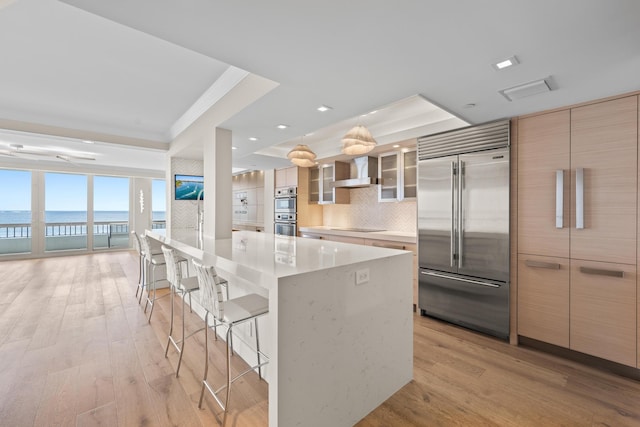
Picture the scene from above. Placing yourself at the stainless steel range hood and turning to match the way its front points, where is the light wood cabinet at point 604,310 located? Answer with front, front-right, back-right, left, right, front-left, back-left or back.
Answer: left

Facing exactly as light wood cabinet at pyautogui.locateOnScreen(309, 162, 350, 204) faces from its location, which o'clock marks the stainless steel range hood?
The stainless steel range hood is roughly at 9 o'clock from the light wood cabinet.

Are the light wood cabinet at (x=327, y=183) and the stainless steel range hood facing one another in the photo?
no

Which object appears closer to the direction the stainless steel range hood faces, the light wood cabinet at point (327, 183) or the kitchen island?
the kitchen island

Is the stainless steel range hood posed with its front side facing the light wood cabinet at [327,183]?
no

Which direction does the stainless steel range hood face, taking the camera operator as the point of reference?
facing the viewer and to the left of the viewer

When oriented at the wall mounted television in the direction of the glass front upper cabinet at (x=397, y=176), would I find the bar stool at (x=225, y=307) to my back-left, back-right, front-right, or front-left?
front-right

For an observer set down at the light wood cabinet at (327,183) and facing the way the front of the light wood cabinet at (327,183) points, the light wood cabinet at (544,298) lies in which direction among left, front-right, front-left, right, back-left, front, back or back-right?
left

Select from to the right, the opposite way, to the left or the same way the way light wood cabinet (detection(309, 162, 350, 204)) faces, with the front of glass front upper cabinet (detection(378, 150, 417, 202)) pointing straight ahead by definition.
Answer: the same way

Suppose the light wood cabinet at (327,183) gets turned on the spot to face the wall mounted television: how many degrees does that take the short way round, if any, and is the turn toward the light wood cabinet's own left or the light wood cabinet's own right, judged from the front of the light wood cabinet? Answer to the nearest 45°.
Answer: approximately 45° to the light wood cabinet's own right

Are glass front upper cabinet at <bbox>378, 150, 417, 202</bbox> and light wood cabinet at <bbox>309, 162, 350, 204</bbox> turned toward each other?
no

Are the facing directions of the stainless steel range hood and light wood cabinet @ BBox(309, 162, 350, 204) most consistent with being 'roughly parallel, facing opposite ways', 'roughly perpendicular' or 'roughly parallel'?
roughly parallel

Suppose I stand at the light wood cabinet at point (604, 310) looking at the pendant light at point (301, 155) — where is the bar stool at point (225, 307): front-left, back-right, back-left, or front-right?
front-left

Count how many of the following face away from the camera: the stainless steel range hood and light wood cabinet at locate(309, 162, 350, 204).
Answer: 0

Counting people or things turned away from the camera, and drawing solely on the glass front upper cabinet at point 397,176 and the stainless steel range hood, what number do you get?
0

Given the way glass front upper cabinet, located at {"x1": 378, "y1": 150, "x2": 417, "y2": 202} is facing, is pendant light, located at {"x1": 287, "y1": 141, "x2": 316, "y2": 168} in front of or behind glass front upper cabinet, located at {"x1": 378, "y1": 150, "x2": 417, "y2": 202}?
in front

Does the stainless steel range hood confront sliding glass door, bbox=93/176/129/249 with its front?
no

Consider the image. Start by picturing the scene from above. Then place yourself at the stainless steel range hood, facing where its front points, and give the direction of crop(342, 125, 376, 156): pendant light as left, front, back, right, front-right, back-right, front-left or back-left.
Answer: front-left

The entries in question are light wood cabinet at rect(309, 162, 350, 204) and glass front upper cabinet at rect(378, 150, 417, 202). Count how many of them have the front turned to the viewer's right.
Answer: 0
